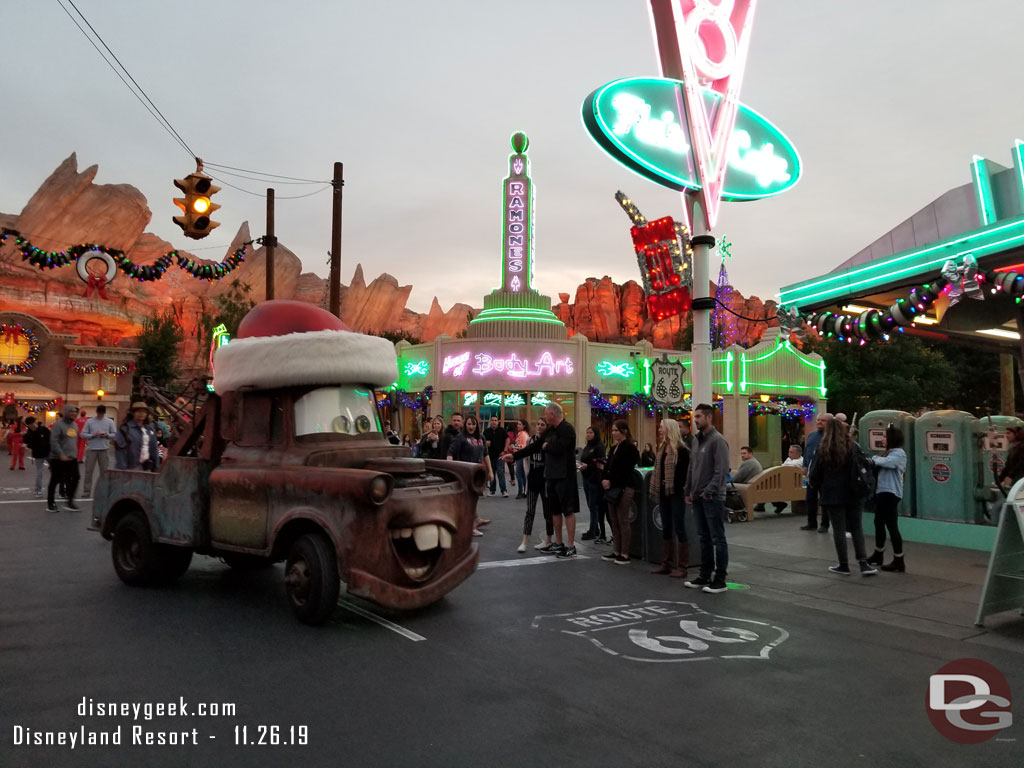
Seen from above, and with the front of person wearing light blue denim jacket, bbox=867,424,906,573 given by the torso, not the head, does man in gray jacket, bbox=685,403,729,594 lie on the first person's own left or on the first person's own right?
on the first person's own left

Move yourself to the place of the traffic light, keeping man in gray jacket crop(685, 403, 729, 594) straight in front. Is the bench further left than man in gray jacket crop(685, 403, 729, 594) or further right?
left

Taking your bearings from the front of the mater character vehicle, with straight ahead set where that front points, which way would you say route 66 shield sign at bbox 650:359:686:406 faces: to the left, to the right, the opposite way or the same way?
to the right

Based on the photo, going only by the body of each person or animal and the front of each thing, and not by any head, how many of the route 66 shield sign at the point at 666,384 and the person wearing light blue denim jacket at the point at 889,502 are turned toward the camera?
1

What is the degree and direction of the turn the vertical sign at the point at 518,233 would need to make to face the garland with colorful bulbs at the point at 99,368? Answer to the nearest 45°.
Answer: approximately 90° to its right

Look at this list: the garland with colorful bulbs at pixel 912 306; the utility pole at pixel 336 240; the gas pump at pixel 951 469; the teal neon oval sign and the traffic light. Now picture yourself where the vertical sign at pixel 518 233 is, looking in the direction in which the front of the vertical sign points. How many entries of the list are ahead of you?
5

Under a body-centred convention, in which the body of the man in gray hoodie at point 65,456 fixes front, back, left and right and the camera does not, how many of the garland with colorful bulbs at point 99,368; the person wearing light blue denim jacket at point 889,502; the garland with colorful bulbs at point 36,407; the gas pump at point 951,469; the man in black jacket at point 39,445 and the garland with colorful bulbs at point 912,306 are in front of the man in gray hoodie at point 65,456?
3

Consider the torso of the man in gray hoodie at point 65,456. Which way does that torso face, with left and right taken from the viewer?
facing the viewer and to the right of the viewer

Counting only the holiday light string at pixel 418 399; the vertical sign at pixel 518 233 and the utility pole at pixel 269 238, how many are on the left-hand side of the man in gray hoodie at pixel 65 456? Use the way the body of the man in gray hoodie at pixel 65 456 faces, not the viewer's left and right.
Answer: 3

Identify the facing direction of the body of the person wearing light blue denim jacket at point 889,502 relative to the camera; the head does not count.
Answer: to the viewer's left

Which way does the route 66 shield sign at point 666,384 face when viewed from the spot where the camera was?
facing the viewer

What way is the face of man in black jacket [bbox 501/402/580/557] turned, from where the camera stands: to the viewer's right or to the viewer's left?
to the viewer's left
